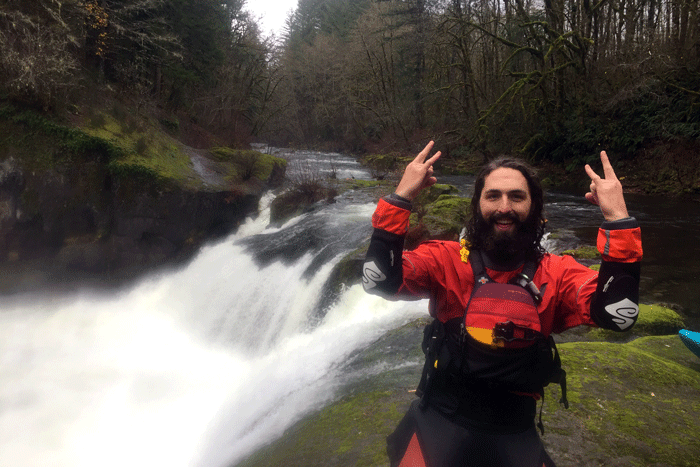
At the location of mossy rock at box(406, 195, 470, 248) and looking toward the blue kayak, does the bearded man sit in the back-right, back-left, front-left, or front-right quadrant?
front-right

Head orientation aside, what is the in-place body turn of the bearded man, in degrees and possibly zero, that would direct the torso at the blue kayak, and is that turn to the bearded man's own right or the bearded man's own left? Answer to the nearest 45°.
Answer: approximately 135° to the bearded man's own left

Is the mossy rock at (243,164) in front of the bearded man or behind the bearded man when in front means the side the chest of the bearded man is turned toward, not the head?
behind

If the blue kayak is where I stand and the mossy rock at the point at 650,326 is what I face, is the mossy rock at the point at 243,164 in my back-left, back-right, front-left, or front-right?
front-left

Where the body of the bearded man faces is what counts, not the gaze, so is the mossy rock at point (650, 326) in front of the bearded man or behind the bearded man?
behind

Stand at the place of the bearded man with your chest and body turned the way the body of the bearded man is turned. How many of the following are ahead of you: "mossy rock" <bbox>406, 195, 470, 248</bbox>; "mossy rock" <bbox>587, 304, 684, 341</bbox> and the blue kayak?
0

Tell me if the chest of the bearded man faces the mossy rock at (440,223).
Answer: no

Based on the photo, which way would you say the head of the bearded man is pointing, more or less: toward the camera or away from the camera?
toward the camera

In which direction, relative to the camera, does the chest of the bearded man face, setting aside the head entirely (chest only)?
toward the camera

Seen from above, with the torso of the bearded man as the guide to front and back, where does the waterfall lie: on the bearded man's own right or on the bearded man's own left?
on the bearded man's own right

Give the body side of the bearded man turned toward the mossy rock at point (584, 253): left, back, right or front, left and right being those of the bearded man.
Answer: back
